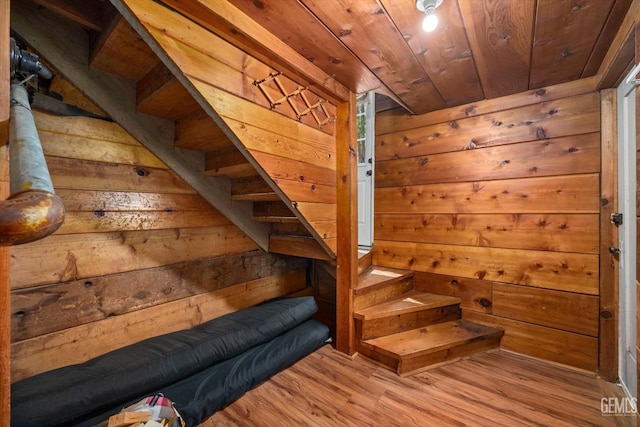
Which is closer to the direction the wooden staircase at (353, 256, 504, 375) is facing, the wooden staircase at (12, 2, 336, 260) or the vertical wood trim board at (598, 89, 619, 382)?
the vertical wood trim board

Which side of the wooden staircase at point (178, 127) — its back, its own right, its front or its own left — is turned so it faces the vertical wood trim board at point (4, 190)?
back

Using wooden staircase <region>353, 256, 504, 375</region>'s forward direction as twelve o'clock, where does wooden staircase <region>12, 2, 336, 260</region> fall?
wooden staircase <region>12, 2, 336, 260</region> is roughly at 3 o'clock from wooden staircase <region>353, 256, 504, 375</region>.

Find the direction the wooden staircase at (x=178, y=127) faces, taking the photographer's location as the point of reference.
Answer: facing away from the viewer and to the right of the viewer

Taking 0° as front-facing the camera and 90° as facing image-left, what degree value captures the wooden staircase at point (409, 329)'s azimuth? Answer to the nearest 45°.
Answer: approximately 315°

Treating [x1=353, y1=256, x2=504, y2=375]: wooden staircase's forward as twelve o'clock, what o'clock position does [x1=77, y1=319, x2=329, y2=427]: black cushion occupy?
The black cushion is roughly at 3 o'clock from the wooden staircase.

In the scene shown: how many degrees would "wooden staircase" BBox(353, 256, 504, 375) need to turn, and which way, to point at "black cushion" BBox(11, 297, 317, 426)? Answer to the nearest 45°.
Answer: approximately 90° to its right

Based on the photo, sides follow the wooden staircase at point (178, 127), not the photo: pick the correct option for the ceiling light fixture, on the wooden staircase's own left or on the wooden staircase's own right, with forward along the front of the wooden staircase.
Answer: on the wooden staircase's own right
